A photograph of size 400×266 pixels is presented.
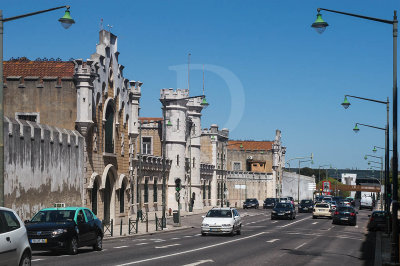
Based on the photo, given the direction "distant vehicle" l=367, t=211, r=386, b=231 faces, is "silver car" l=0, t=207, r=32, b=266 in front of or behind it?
behind

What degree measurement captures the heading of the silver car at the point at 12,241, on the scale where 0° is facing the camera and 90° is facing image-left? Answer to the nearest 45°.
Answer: approximately 45°

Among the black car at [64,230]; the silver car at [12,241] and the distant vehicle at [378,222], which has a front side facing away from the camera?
the distant vehicle

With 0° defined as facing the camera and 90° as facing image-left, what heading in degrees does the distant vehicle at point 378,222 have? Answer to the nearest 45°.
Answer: approximately 180°

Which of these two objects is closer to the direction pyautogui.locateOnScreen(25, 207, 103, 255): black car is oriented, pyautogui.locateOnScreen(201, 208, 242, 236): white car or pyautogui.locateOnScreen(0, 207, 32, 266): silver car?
the silver car

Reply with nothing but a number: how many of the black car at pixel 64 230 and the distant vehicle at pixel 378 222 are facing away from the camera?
1

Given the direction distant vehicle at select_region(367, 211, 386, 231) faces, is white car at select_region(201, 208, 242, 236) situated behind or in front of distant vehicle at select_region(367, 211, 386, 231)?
behind

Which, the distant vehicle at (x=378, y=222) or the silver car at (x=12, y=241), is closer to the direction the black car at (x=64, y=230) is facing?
the silver car

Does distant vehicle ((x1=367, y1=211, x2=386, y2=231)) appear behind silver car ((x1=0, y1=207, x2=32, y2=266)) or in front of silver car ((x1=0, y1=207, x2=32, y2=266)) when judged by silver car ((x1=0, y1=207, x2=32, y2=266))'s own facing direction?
behind

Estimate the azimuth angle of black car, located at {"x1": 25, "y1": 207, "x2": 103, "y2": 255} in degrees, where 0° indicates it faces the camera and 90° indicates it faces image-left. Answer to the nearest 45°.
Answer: approximately 45°

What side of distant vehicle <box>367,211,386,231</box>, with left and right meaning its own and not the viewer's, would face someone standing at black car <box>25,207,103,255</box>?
back
